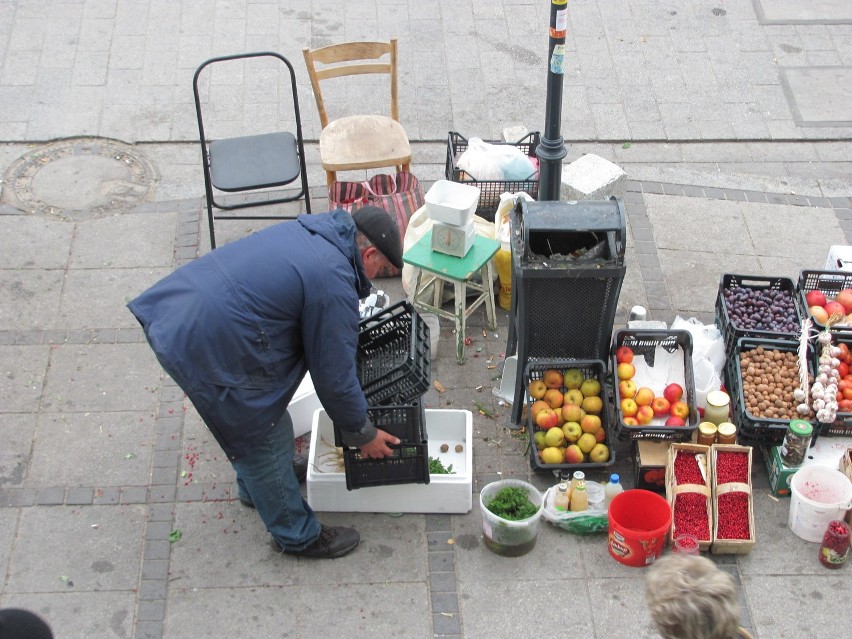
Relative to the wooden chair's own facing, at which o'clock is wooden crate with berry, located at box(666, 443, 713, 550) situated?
The wooden crate with berry is roughly at 11 o'clock from the wooden chair.

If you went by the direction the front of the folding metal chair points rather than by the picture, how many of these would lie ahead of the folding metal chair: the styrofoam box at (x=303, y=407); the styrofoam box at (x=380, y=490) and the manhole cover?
2

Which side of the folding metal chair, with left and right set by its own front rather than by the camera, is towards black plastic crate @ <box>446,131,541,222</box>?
left

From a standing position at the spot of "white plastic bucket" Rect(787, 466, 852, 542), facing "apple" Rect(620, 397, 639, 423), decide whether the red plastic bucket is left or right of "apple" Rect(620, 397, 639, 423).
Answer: left

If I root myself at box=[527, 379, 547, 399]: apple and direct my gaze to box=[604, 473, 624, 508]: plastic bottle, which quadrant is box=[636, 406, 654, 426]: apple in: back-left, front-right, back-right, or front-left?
front-left

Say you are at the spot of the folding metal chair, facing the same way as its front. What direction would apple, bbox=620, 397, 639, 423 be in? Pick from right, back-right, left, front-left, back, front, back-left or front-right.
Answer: front-left

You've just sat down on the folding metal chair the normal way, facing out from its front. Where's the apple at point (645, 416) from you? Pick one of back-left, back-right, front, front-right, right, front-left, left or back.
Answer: front-left

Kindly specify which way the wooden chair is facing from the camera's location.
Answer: facing the viewer

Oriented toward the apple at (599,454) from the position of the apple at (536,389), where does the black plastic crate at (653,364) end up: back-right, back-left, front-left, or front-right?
front-left

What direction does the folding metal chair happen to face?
toward the camera

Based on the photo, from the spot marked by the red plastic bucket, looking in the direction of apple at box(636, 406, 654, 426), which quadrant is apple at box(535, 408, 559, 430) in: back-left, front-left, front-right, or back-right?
front-left

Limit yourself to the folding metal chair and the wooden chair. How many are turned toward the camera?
2

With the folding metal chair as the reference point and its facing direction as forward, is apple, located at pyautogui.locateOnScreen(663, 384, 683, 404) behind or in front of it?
in front

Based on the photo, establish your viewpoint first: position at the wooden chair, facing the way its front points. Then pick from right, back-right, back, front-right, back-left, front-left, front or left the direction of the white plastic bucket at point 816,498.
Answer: front-left

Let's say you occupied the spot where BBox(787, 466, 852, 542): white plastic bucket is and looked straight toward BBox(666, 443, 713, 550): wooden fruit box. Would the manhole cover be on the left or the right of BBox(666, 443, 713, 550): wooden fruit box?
right
